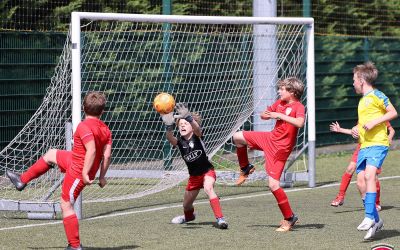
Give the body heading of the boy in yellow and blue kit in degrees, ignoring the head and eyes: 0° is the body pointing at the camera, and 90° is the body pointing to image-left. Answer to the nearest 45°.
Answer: approximately 45°

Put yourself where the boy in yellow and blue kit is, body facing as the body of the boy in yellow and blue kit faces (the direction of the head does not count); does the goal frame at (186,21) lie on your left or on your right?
on your right

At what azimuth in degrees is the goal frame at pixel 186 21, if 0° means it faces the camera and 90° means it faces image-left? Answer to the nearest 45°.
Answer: approximately 315°

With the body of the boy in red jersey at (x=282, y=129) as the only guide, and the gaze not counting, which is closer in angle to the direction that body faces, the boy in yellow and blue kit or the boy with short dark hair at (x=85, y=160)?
the boy with short dark hair

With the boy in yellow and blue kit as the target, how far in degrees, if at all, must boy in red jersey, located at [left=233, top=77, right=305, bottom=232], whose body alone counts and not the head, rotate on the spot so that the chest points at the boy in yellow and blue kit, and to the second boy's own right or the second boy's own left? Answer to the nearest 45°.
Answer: approximately 90° to the second boy's own left

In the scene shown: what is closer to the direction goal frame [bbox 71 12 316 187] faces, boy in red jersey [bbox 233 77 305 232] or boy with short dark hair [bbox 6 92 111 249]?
the boy in red jersey

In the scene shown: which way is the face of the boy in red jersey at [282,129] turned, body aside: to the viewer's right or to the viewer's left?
to the viewer's left

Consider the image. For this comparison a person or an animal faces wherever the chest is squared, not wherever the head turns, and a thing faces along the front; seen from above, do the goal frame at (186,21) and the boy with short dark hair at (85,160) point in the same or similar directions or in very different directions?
very different directions

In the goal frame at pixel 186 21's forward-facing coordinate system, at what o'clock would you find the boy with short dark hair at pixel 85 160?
The boy with short dark hair is roughly at 2 o'clock from the goal frame.

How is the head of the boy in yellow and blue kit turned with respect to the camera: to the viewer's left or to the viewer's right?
to the viewer's left

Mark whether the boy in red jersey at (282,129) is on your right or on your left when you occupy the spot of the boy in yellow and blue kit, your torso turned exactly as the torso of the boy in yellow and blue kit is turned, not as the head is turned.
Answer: on your right
